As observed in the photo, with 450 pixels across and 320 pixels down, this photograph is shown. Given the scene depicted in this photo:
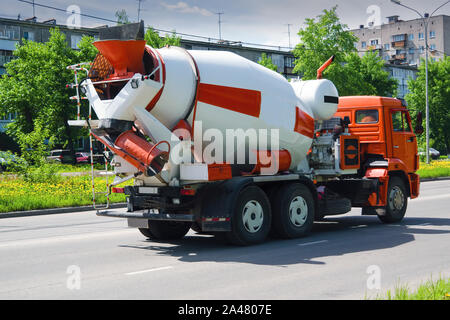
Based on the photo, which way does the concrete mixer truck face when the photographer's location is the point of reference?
facing away from the viewer and to the right of the viewer

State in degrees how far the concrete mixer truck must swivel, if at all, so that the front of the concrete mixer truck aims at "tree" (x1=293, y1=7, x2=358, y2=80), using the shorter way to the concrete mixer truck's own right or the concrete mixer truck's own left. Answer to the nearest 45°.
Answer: approximately 45° to the concrete mixer truck's own left
